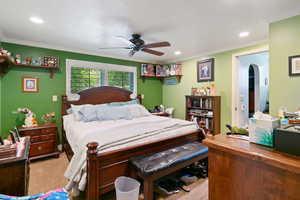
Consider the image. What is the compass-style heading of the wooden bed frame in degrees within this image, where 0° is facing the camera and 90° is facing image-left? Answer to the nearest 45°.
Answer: approximately 315°

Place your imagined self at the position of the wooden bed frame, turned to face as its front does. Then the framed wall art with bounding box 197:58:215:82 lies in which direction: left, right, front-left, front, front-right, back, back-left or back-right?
left

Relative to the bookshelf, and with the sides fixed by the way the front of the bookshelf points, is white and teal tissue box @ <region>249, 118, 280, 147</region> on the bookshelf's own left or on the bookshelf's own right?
on the bookshelf's own left

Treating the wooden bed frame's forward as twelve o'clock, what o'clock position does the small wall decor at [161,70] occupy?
The small wall decor is roughly at 8 o'clock from the wooden bed frame.

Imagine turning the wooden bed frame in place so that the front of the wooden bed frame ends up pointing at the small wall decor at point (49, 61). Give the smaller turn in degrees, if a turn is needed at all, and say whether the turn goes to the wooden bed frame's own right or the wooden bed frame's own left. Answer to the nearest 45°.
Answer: approximately 180°

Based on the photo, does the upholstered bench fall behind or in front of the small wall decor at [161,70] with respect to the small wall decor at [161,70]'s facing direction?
in front

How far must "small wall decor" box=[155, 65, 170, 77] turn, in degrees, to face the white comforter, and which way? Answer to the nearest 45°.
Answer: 0° — it already faces it
